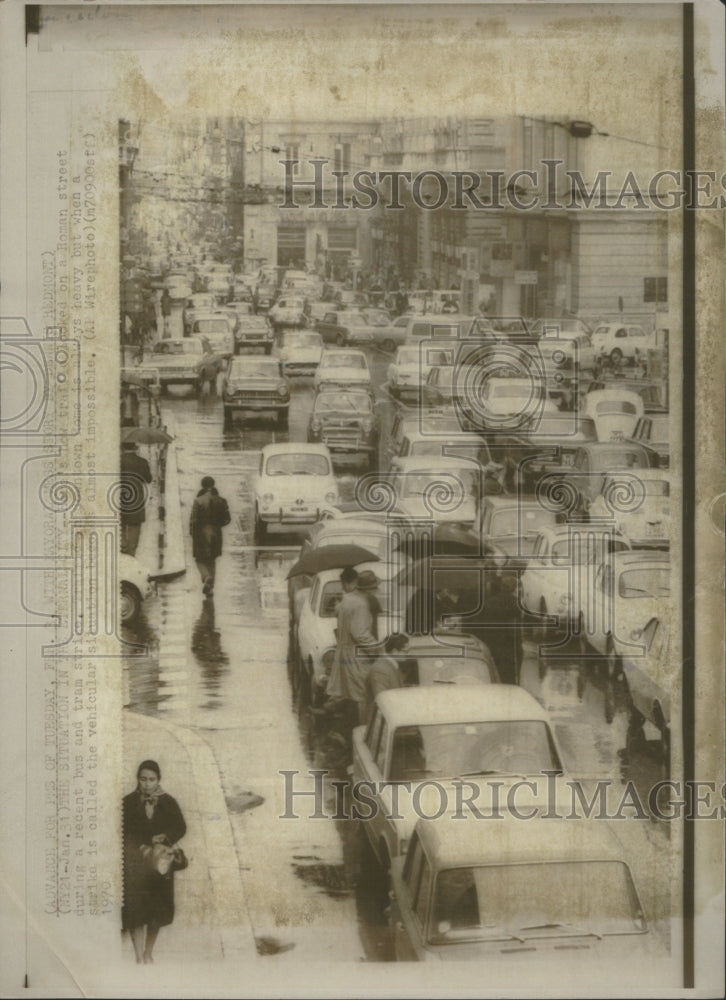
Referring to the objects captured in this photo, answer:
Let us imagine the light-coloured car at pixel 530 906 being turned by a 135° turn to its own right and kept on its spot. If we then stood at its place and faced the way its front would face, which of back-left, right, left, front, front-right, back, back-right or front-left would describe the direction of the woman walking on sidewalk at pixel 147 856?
front-left
